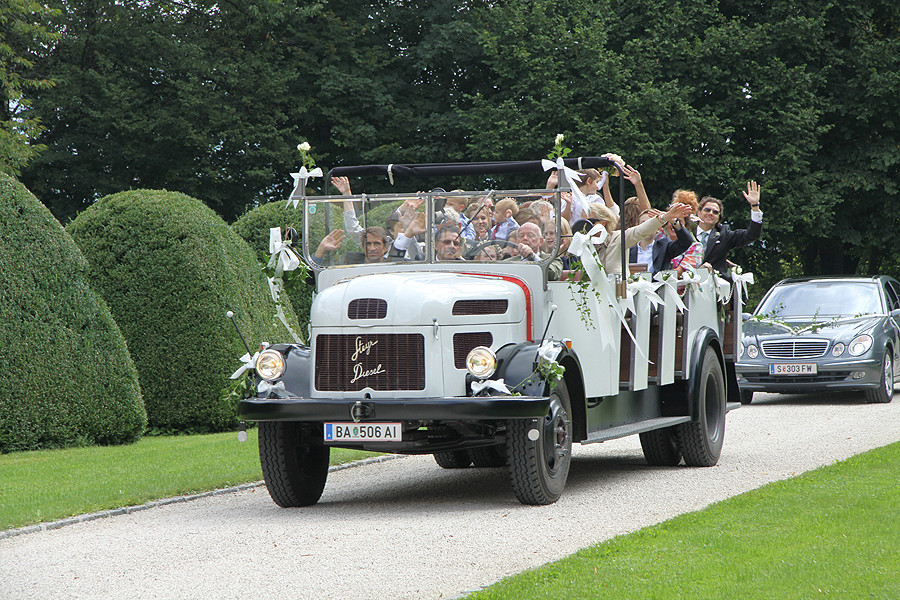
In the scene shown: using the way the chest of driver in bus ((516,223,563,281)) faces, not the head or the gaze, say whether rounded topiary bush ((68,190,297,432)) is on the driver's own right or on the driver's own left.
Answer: on the driver's own right

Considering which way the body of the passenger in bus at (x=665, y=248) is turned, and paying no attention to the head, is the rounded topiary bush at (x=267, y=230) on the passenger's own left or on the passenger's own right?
on the passenger's own right

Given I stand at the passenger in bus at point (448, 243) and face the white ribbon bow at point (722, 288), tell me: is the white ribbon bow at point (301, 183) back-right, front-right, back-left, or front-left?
back-left

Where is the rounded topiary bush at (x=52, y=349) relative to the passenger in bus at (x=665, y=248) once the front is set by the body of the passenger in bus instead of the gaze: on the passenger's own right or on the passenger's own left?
on the passenger's own right

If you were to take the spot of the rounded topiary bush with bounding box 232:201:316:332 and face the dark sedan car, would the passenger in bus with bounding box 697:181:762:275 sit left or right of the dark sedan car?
right

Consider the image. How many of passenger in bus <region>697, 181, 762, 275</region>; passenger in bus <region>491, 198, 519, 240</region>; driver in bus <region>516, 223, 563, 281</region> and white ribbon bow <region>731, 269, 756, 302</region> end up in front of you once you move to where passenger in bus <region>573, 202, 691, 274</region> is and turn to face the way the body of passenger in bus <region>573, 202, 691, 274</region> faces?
2
